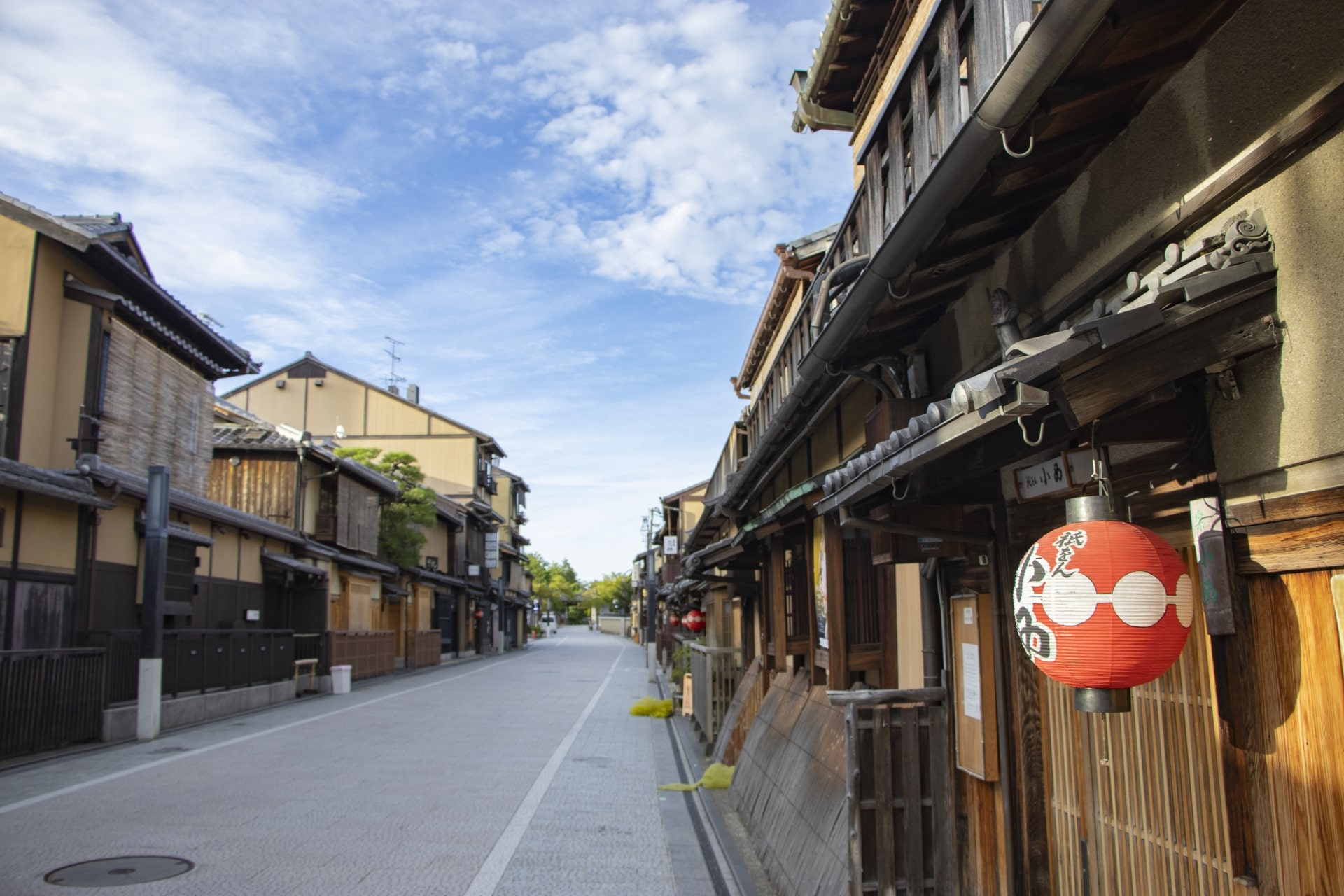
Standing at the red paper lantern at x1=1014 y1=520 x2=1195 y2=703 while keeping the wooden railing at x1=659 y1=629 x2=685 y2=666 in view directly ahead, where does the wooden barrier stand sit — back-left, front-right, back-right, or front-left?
front-left

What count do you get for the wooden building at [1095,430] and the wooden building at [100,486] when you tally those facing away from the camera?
0

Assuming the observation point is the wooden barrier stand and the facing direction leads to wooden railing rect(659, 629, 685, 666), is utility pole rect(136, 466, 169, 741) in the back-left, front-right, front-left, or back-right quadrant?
back-right

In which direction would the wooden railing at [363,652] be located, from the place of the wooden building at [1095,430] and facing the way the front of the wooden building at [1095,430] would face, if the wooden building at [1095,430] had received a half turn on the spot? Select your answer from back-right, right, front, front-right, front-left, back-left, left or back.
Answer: left

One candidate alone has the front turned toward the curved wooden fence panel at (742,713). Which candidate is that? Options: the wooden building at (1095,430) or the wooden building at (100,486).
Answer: the wooden building at (100,486)

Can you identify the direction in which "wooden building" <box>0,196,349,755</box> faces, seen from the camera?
facing the viewer and to the right of the viewer

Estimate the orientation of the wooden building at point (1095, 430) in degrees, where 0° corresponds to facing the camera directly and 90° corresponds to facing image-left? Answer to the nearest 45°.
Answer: approximately 45°

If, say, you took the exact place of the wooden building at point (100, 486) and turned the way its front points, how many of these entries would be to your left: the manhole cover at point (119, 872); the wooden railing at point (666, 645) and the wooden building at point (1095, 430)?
1

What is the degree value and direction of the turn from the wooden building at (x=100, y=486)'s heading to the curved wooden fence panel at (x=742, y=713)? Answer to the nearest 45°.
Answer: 0° — it already faces it

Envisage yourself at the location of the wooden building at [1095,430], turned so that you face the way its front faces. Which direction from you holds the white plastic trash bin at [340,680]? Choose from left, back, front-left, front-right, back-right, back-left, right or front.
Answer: right

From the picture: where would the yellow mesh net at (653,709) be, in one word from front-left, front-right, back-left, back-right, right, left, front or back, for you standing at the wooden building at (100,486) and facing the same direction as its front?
front-left

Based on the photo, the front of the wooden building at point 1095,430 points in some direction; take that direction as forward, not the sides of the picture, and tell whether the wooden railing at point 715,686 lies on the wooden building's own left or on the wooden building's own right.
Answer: on the wooden building's own right

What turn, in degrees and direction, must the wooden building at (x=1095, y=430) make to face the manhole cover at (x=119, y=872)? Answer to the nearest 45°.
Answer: approximately 45° to its right

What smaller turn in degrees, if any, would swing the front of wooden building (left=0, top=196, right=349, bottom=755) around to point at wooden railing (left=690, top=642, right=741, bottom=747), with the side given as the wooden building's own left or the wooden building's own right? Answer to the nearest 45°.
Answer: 0° — it already faces it

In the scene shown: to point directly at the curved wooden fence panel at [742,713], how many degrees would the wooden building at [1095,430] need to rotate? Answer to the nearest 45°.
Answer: approximately 90° to its right
